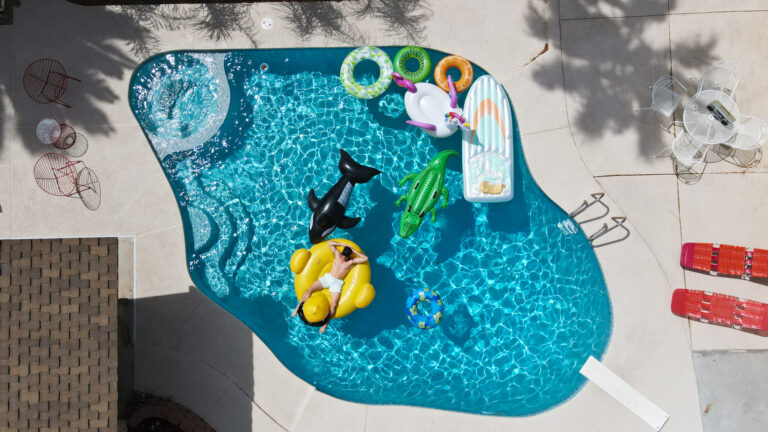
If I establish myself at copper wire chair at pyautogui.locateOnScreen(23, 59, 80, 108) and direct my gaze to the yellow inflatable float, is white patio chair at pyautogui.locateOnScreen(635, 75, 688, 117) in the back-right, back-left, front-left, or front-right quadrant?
front-left

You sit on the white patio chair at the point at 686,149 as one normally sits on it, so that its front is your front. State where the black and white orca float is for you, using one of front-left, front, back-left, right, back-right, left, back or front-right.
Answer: back

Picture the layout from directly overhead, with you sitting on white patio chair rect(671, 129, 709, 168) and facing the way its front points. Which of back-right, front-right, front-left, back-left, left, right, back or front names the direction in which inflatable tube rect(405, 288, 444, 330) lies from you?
back

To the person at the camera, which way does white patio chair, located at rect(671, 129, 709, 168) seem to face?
facing away from the viewer and to the right of the viewer

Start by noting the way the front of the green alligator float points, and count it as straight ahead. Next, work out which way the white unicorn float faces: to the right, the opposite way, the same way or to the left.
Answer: to the left

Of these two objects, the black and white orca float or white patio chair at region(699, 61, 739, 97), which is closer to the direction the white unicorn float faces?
the white patio chair
